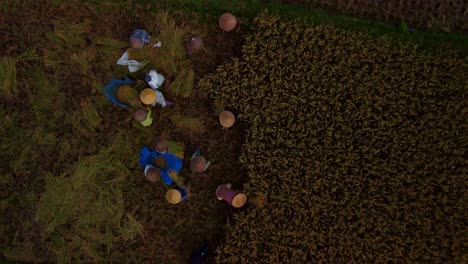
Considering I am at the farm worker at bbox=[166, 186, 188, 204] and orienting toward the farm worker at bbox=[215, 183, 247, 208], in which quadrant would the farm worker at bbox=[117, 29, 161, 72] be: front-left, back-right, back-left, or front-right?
back-left

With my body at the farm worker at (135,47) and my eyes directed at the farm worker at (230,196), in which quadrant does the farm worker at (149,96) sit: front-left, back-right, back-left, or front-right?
front-right

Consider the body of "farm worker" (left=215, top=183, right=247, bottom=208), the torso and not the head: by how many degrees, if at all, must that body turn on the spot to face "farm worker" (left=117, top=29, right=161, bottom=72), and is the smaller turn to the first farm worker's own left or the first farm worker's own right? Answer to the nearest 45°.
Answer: approximately 180°

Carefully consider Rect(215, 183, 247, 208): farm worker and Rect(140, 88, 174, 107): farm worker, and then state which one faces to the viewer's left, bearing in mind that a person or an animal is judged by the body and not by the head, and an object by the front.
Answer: Rect(140, 88, 174, 107): farm worker

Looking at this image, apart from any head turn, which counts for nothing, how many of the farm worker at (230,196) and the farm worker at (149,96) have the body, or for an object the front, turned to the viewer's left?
1

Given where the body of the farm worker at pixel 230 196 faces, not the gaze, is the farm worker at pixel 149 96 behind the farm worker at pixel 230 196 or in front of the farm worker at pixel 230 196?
behind

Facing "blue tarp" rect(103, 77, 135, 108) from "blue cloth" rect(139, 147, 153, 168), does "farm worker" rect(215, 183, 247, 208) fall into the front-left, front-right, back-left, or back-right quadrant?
back-right

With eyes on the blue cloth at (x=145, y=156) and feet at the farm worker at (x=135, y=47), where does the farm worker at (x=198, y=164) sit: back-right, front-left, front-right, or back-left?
front-left

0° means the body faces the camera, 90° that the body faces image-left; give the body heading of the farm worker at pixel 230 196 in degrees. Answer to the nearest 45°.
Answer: approximately 315°

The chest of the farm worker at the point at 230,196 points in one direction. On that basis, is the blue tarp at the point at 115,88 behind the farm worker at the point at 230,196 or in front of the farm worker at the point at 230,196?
behind

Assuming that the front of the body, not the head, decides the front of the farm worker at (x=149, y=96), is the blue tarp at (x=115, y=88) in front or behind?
in front

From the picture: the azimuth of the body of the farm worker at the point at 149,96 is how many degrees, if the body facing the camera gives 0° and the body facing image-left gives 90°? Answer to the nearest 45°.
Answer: approximately 90°
